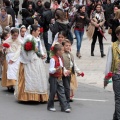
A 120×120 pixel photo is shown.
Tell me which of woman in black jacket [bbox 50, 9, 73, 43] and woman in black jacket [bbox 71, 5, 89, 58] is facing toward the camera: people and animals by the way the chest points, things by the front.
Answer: woman in black jacket [bbox 71, 5, 89, 58]

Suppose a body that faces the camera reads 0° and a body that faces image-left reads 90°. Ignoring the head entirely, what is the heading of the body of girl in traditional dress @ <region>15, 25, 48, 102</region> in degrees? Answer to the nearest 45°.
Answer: approximately 315°

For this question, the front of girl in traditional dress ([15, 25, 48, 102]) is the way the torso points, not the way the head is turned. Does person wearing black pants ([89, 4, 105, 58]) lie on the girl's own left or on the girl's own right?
on the girl's own left

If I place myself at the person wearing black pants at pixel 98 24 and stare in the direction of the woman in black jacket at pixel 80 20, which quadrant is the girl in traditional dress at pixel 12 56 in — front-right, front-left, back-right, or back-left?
front-left

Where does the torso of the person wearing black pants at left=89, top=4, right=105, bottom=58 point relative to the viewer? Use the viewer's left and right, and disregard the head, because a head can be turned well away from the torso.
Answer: facing the viewer

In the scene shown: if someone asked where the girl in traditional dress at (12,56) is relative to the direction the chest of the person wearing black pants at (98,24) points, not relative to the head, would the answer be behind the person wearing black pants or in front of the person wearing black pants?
in front

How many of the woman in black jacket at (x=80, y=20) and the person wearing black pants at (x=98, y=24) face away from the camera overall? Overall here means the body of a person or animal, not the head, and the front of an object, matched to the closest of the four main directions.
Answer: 0
